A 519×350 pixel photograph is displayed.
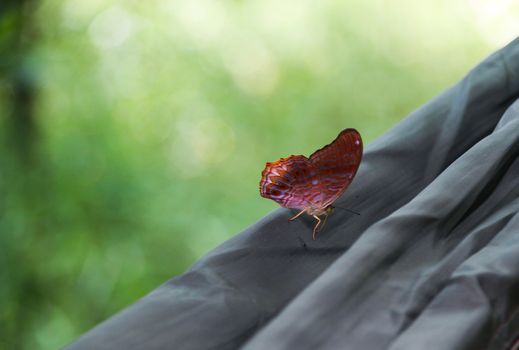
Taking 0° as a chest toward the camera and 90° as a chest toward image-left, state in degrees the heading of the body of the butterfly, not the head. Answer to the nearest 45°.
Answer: approximately 270°
